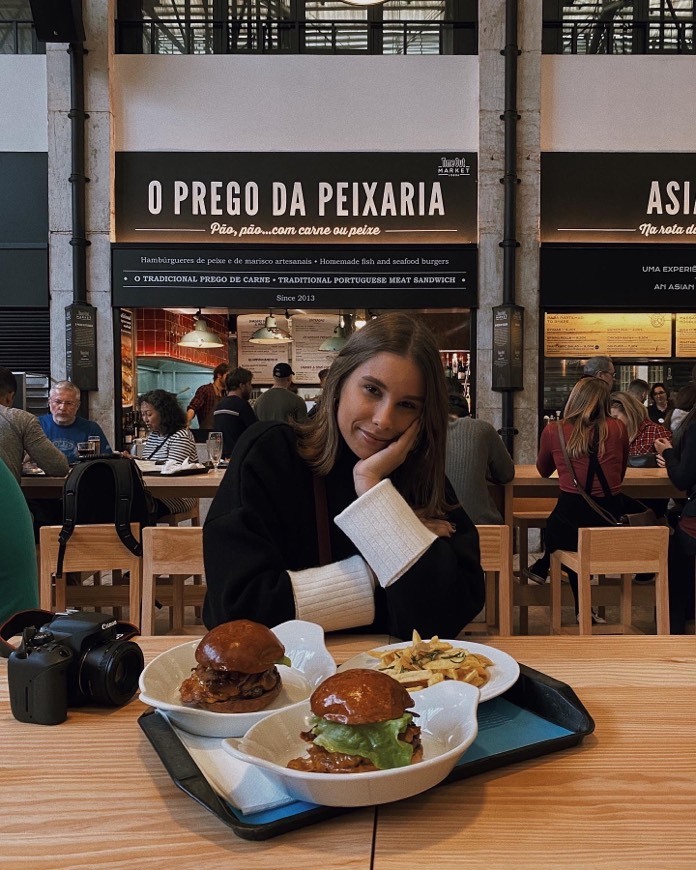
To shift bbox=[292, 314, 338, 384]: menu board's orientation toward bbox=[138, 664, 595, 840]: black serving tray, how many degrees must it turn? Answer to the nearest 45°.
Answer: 0° — it already faces it

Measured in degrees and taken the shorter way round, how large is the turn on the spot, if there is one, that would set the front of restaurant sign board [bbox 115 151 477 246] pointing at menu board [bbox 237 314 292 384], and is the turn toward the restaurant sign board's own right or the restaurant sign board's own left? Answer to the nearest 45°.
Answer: approximately 180°

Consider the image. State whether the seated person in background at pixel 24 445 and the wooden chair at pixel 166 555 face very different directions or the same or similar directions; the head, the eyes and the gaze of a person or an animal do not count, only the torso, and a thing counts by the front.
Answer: same or similar directions

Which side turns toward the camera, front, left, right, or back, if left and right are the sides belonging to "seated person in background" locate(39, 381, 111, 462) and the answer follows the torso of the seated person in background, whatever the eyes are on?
front

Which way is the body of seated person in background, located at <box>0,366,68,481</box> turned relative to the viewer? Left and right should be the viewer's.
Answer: facing away from the viewer

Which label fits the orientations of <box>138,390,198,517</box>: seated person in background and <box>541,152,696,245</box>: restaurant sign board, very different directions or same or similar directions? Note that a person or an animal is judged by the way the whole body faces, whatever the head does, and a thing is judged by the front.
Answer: same or similar directions

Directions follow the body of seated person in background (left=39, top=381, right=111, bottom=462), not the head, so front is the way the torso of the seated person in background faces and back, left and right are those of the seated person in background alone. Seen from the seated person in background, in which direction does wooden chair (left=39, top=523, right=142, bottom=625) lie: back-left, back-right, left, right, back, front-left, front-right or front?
front

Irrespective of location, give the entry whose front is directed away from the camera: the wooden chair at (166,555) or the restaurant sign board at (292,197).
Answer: the wooden chair

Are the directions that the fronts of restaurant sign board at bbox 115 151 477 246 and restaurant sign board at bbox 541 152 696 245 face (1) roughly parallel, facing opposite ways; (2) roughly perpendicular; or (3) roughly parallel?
roughly parallel

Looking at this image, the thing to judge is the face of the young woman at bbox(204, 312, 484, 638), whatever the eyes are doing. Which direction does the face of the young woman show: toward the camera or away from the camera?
toward the camera

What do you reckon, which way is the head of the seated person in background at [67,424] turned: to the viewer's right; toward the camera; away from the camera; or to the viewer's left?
toward the camera

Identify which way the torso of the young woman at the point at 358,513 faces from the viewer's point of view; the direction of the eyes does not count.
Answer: toward the camera

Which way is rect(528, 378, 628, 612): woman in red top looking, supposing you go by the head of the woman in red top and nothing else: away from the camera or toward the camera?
away from the camera

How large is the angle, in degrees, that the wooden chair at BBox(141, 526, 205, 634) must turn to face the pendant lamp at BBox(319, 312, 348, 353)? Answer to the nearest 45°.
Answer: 0° — it already faces it

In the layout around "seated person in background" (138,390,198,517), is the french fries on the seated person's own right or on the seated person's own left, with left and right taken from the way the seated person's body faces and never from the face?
on the seated person's own left

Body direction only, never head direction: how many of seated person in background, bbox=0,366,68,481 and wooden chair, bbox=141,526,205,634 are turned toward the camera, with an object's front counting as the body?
0
